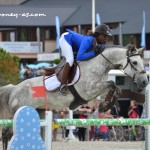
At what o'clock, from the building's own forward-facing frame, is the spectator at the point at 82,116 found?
The spectator is roughly at 12 o'clock from the building.

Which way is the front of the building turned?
toward the camera

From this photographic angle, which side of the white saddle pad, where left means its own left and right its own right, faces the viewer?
right

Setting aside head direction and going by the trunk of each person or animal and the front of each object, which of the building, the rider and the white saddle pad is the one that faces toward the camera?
the building

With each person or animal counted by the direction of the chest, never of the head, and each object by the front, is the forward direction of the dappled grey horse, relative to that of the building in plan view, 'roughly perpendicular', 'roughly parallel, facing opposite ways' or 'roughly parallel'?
roughly perpendicular

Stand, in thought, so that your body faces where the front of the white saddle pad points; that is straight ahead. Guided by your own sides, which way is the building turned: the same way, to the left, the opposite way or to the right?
to the right

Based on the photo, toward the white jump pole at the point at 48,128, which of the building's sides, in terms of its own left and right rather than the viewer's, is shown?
front

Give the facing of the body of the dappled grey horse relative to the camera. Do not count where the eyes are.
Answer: to the viewer's right

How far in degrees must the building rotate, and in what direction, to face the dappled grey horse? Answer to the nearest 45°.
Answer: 0° — it already faces it

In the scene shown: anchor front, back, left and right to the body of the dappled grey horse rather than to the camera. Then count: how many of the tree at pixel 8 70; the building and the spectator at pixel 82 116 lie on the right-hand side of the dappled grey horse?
0

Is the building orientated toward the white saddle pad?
yes

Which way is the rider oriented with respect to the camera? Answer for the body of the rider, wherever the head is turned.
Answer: to the viewer's right

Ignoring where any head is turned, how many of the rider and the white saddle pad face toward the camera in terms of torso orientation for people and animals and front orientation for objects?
0
